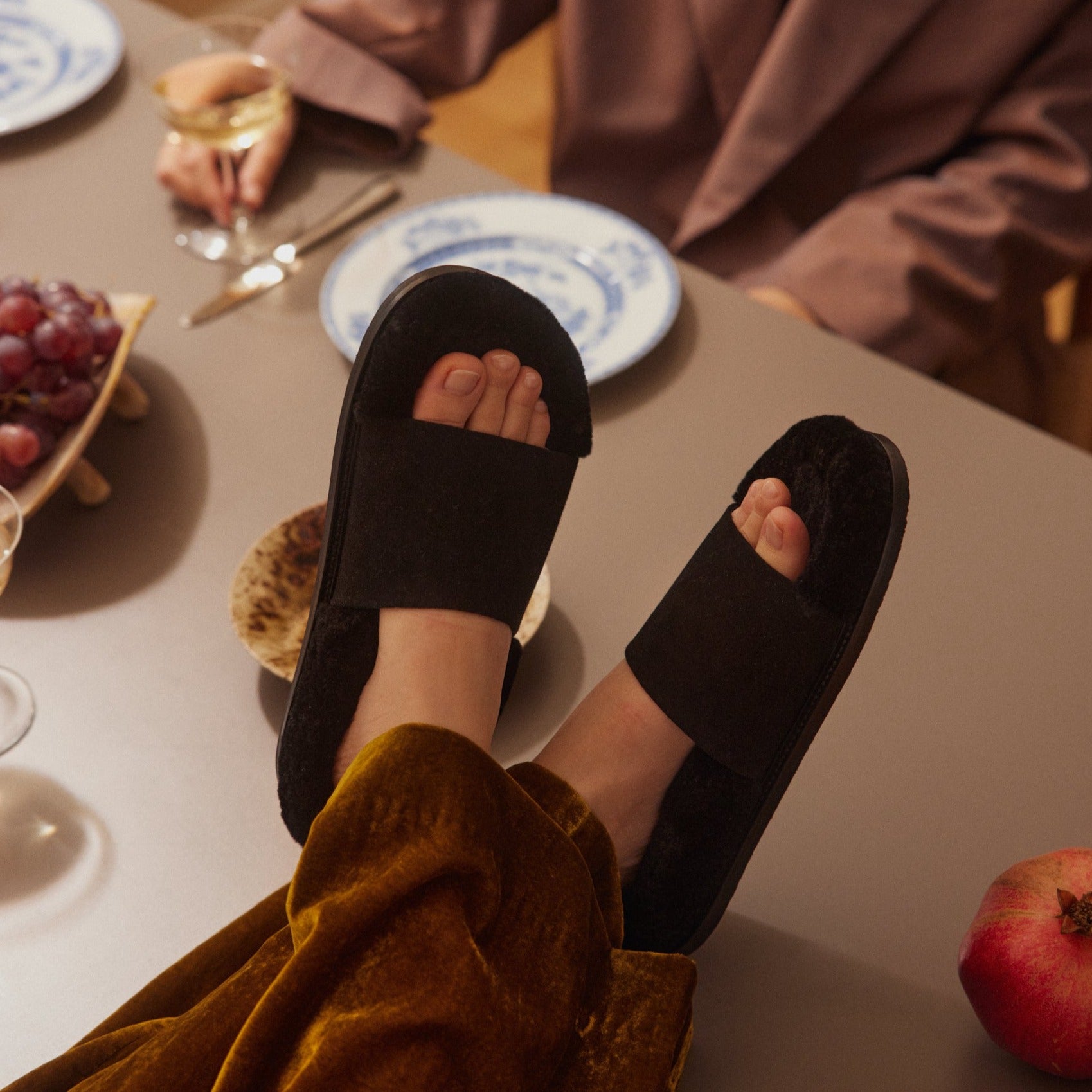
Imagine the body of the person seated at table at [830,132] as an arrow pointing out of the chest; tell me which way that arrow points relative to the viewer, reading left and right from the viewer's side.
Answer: facing the viewer and to the left of the viewer

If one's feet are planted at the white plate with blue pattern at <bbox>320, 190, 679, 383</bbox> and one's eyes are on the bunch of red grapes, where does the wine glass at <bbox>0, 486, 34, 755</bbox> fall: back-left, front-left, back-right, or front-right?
front-left

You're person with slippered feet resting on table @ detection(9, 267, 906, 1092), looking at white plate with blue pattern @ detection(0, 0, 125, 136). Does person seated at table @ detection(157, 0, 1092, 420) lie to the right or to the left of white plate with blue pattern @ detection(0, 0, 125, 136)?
right

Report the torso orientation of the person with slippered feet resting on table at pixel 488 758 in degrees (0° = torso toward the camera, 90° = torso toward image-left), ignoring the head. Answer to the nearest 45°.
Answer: approximately 225°

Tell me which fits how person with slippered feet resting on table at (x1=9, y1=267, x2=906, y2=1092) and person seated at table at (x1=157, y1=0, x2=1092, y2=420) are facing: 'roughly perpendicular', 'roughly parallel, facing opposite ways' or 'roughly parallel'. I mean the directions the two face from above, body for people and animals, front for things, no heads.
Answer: roughly parallel, facing opposite ways
